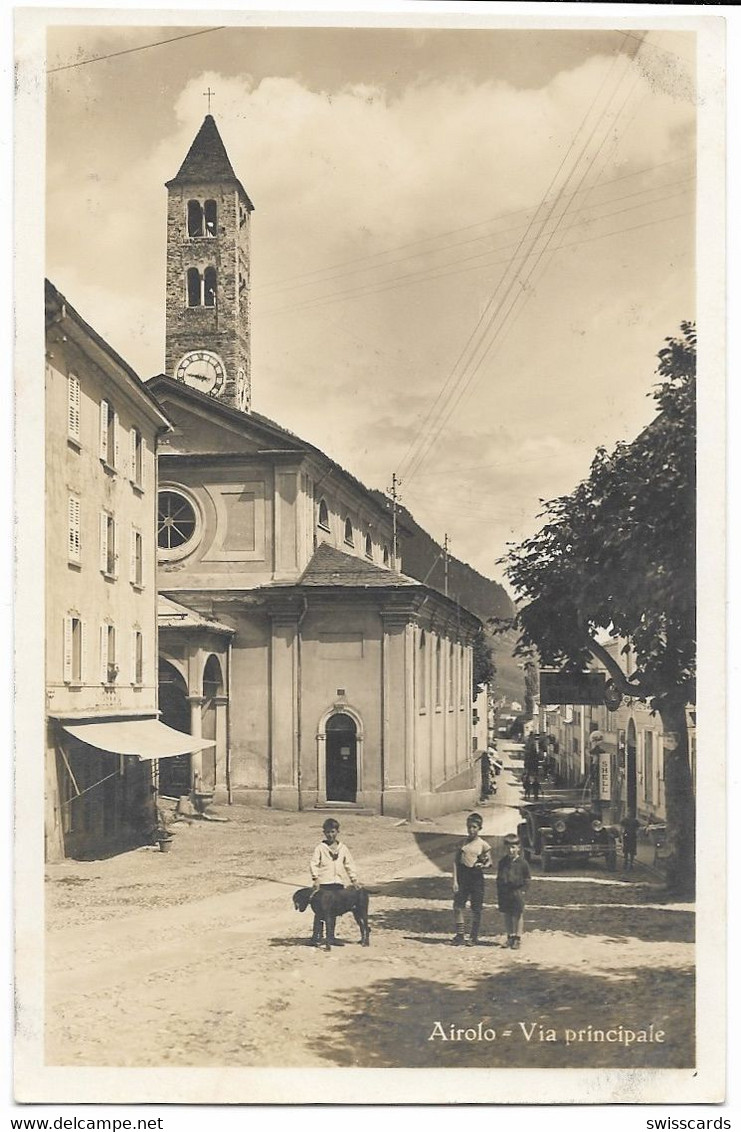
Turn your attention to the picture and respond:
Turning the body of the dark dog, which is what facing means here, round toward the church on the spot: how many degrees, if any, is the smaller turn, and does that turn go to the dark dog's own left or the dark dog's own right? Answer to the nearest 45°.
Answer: approximately 90° to the dark dog's own right

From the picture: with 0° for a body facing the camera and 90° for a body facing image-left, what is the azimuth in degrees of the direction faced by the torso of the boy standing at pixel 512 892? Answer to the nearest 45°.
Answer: approximately 0°

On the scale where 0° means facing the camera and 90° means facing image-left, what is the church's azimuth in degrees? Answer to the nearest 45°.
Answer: approximately 0°

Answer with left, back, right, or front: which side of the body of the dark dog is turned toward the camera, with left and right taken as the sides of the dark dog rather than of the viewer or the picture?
left
